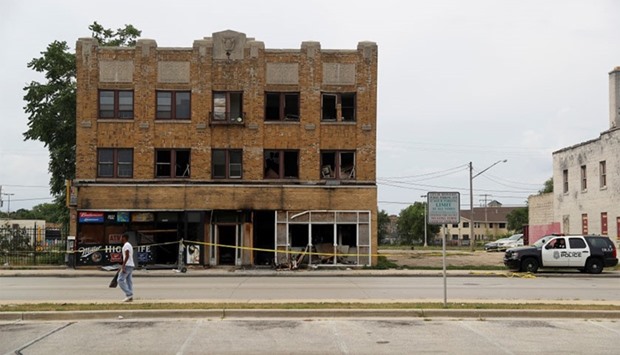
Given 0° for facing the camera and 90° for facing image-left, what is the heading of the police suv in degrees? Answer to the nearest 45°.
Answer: approximately 90°

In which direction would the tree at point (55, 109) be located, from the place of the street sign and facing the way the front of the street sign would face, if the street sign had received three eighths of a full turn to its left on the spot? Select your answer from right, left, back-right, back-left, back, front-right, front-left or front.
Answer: left

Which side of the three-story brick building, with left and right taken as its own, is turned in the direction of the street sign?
front

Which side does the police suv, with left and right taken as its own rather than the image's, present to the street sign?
left

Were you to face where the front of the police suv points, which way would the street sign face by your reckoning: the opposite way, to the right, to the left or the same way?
to the left

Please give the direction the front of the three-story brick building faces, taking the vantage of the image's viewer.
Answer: facing the viewer

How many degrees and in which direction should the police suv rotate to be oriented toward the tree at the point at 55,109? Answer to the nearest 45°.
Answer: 0° — it already faces it
